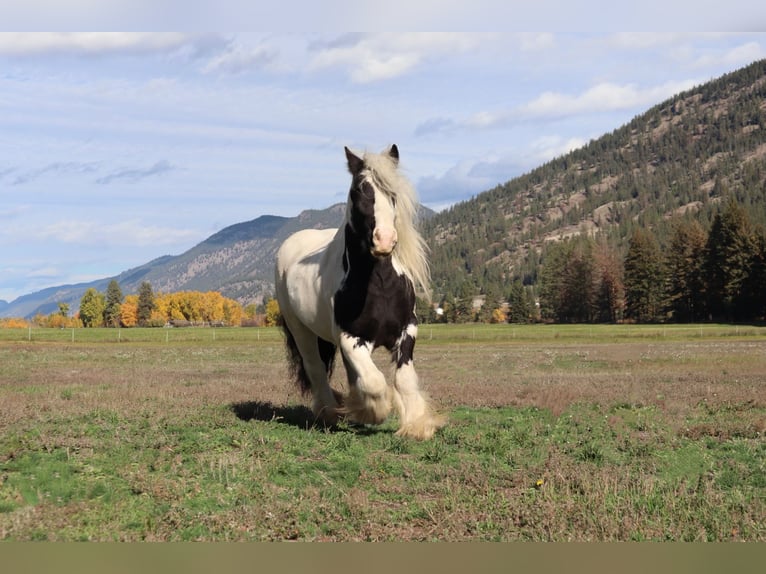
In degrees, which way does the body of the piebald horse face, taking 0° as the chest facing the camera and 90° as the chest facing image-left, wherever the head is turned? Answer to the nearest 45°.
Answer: approximately 315°
